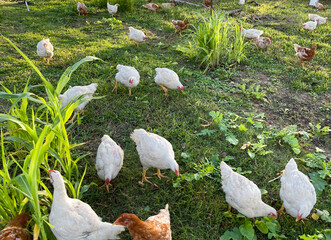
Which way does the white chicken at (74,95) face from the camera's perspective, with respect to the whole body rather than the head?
to the viewer's left

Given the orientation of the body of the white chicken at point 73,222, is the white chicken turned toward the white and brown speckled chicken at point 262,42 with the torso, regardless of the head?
no

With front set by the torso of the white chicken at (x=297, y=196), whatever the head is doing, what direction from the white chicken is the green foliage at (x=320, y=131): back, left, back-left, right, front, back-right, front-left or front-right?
back

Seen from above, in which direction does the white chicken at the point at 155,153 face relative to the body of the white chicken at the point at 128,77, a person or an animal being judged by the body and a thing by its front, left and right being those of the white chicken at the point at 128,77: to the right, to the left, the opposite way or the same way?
the same way

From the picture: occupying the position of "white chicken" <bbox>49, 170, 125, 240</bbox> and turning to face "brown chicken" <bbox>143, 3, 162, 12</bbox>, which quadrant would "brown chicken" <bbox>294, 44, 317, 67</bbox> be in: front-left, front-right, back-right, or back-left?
front-right

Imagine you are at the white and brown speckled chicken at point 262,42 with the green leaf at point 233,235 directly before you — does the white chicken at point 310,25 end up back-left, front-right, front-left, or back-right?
back-left

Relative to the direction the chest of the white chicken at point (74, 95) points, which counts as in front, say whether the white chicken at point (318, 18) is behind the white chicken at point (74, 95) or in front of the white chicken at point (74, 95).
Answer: behind

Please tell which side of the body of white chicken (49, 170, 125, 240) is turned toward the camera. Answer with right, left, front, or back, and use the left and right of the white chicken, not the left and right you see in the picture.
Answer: left

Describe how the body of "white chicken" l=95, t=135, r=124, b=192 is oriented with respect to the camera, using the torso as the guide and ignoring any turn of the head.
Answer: toward the camera
